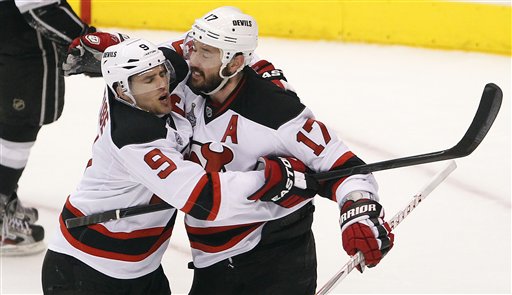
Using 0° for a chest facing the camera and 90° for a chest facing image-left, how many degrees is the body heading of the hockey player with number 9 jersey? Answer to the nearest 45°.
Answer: approximately 270°
